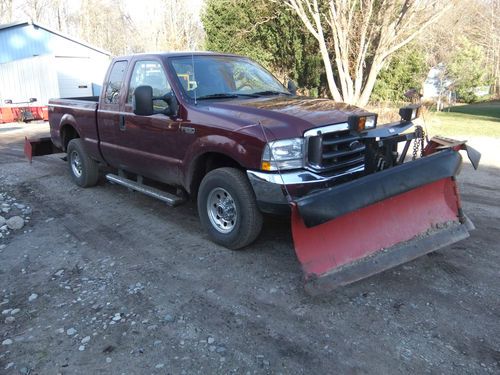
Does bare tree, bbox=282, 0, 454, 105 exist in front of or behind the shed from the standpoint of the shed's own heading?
in front

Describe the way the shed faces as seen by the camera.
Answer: facing the viewer

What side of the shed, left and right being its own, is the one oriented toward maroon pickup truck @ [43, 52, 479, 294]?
front

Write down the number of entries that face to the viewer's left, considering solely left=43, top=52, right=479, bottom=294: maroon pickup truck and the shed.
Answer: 0

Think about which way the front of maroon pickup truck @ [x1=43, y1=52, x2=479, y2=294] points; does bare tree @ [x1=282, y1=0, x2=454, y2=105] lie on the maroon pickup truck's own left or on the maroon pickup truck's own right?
on the maroon pickup truck's own left

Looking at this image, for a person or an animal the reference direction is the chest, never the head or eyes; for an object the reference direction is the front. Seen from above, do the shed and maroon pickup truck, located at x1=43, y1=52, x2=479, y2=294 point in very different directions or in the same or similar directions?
same or similar directions

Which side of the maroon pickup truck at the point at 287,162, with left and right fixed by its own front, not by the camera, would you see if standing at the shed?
back

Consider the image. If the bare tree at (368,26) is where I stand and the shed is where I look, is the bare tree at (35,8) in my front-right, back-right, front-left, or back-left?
front-right

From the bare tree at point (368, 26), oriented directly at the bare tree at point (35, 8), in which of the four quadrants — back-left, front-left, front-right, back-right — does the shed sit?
front-left

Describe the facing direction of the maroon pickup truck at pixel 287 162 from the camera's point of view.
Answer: facing the viewer and to the right of the viewer
